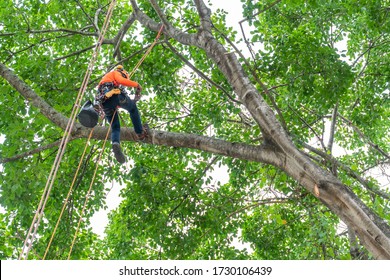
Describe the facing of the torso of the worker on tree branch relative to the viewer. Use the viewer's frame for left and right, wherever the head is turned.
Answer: facing away from the viewer and to the right of the viewer
